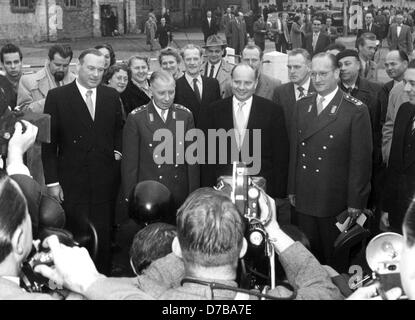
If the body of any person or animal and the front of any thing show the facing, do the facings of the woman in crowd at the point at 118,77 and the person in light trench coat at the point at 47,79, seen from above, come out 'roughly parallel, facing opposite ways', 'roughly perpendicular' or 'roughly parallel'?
roughly parallel

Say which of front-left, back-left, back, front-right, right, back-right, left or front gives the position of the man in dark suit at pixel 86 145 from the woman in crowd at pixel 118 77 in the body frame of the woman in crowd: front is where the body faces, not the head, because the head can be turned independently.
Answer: front-right

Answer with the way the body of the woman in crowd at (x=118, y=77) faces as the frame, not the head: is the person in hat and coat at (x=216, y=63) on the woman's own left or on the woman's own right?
on the woman's own left

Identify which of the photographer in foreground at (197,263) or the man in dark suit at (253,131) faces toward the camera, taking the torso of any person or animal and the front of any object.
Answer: the man in dark suit

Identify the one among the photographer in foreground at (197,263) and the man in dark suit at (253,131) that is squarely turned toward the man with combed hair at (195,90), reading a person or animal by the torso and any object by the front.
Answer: the photographer in foreground

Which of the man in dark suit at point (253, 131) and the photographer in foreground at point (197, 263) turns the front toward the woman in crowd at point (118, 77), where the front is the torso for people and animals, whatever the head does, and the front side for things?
the photographer in foreground

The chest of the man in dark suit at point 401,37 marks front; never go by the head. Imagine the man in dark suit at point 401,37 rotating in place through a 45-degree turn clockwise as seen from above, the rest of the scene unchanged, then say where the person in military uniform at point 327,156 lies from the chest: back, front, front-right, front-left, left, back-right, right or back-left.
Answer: front-left

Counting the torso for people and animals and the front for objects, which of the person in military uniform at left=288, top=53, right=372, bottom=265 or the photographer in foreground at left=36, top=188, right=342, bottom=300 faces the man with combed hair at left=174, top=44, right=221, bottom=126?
the photographer in foreground

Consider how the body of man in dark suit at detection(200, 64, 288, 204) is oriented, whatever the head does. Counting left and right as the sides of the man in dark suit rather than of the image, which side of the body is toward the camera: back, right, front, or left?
front

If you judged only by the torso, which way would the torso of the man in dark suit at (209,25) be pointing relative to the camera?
toward the camera

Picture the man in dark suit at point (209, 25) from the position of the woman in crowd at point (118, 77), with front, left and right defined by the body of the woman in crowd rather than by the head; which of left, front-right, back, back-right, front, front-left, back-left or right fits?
back-left

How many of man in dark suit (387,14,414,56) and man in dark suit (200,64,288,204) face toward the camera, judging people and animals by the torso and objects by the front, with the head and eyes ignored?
2

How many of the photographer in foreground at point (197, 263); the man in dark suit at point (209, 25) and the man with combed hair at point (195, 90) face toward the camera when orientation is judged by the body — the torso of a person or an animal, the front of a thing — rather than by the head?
2

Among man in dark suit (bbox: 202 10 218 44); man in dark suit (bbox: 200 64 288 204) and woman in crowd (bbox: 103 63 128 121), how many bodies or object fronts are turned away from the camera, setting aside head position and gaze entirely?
0

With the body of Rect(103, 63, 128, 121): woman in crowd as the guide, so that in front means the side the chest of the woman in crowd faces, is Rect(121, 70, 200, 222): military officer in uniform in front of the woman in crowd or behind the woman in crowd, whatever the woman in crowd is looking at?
in front

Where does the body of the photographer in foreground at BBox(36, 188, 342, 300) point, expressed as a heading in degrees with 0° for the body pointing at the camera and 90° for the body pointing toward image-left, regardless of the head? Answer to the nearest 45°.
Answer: approximately 180°

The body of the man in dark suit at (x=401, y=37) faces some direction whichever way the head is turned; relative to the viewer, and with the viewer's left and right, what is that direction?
facing the viewer
